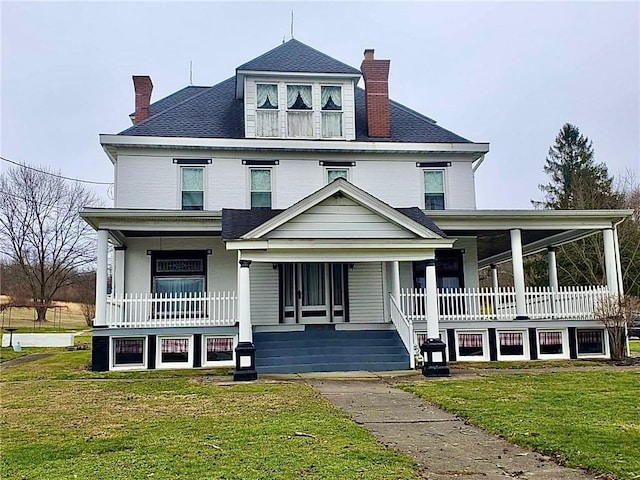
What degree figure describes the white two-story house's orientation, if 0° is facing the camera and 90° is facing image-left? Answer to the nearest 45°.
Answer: approximately 0°

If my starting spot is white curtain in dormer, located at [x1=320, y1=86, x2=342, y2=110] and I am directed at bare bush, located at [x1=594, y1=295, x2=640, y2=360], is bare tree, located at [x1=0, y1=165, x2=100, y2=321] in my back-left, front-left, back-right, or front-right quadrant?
back-left

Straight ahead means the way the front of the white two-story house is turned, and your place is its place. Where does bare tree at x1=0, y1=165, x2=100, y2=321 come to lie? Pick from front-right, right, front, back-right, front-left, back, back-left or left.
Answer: back-right

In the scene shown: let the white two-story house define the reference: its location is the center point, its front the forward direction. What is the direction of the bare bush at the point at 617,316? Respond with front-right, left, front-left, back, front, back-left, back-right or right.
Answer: left
